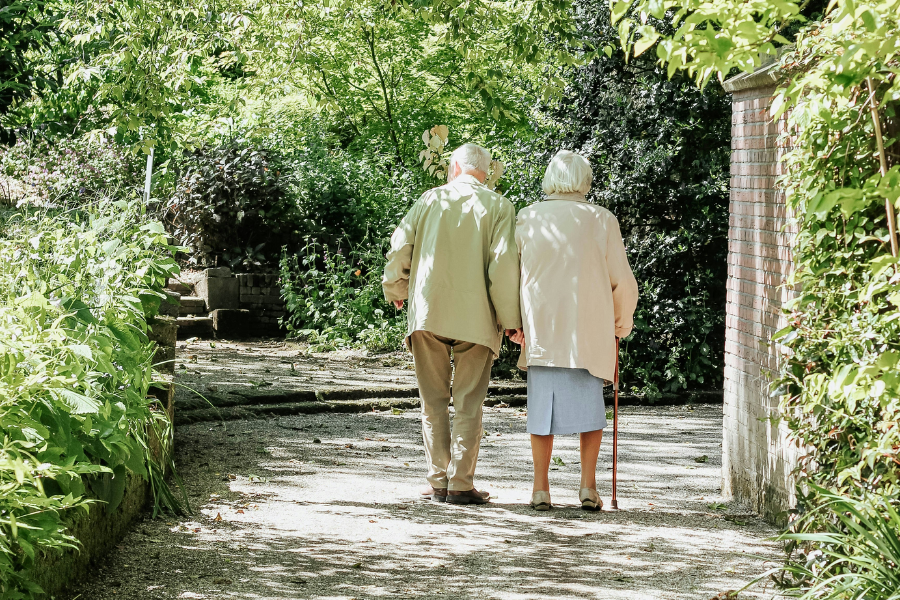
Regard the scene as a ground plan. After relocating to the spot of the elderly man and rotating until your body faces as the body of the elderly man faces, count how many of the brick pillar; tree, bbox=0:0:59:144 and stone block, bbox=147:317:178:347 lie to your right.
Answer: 1

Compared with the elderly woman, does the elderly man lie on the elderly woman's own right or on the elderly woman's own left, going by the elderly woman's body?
on the elderly woman's own left

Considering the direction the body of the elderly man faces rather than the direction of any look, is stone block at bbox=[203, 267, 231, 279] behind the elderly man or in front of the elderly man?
in front

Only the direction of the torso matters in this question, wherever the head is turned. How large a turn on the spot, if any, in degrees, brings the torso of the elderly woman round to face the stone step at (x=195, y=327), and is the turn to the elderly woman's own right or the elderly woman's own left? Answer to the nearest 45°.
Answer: approximately 45° to the elderly woman's own left

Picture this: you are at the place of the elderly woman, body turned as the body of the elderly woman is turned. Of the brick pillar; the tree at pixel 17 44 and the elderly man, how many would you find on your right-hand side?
1

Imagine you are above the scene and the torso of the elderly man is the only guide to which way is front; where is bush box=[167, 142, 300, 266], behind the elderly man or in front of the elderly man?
in front

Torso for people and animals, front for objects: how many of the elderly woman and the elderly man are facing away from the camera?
2

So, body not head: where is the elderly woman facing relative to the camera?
away from the camera

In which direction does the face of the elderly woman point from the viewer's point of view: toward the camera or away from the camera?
away from the camera

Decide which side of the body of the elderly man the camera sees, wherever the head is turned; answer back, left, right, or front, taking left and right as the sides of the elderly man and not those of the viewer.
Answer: back

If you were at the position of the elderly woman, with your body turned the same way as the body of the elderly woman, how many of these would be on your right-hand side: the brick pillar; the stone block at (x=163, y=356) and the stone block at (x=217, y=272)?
1

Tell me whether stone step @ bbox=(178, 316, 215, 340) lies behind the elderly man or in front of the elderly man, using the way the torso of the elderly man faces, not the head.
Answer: in front

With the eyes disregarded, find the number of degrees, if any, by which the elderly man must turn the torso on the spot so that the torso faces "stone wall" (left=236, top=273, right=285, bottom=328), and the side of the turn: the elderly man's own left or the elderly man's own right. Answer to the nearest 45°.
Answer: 0° — they already face it

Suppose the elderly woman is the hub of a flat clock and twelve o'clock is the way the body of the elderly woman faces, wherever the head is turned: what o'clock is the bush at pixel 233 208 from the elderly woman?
The bush is roughly at 11 o'clock from the elderly woman.

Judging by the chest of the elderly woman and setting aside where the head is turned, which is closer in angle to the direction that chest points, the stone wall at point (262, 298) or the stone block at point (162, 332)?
the stone wall
